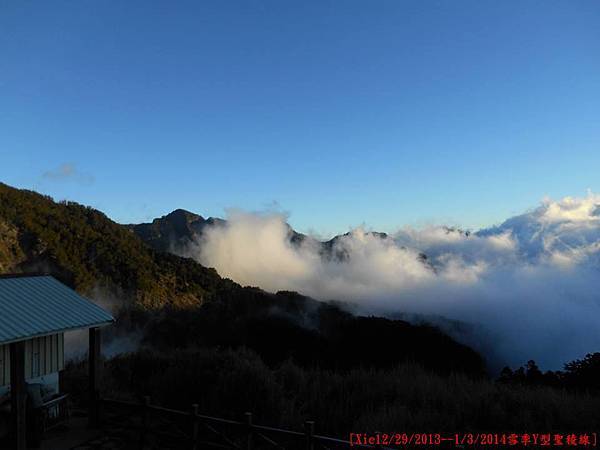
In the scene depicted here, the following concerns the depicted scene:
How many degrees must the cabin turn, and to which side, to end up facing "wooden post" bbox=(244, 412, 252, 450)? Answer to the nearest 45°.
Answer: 0° — it already faces it

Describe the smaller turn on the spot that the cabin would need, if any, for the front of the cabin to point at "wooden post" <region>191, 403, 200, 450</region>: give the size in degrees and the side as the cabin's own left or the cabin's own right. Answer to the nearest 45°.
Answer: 0° — it already faces it
